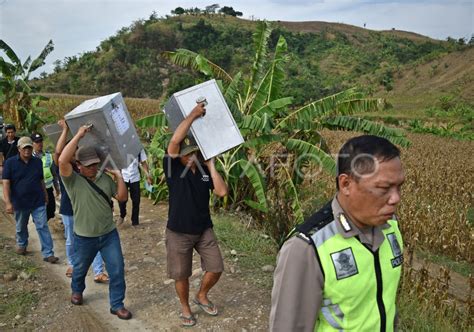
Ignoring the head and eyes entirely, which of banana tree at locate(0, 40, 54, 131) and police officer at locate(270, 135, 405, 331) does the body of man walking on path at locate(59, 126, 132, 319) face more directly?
the police officer

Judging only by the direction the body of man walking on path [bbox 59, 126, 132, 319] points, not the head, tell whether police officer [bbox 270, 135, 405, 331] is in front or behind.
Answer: in front

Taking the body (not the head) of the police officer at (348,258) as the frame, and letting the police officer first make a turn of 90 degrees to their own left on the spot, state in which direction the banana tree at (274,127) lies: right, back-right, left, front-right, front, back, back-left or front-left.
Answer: front-left

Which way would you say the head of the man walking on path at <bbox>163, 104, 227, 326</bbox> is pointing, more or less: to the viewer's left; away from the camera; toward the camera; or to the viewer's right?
toward the camera

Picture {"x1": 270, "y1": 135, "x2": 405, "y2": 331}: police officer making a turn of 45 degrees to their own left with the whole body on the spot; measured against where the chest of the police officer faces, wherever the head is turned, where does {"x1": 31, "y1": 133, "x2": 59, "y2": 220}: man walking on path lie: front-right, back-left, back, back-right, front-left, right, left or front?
back-left

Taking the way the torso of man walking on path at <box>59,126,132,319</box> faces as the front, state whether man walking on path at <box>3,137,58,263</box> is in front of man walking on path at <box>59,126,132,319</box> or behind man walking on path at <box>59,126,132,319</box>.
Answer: behind

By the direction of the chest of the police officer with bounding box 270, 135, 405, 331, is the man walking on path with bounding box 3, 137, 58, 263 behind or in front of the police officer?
behind

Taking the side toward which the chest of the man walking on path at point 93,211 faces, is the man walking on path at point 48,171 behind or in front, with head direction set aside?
behind

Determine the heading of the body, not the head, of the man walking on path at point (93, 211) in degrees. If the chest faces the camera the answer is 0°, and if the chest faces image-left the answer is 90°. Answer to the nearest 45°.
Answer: approximately 315°

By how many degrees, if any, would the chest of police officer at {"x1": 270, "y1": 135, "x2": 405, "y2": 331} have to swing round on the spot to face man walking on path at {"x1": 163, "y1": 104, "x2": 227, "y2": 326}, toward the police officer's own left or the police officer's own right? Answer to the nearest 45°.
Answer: approximately 180°

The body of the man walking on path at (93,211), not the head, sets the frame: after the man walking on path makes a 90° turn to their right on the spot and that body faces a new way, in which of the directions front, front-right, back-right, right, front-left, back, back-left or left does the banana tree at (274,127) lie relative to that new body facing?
back

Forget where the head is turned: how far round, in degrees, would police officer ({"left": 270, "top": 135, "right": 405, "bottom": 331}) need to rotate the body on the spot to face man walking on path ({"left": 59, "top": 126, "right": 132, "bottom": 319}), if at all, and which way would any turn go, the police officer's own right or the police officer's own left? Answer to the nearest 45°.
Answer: approximately 180°
